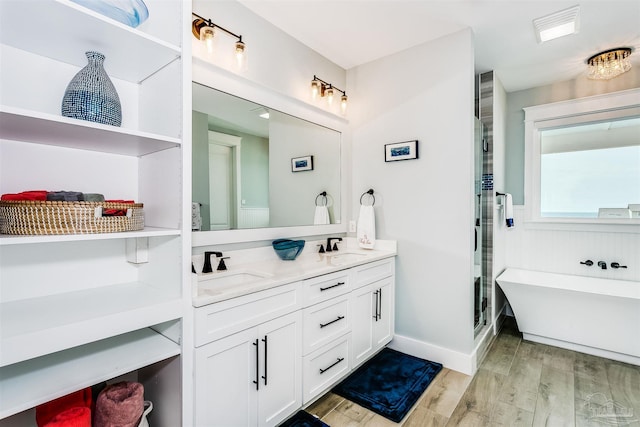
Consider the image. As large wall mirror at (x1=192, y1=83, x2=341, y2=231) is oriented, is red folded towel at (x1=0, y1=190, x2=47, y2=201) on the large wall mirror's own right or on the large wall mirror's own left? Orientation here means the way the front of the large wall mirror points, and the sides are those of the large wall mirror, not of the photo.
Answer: on the large wall mirror's own right

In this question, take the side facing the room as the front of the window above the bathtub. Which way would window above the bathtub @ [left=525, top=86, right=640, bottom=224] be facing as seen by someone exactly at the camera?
facing the viewer and to the left of the viewer

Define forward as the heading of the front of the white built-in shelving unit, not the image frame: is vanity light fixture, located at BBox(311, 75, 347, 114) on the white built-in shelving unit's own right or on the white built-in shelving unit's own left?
on the white built-in shelving unit's own left

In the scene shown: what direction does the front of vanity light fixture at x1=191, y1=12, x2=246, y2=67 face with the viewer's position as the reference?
facing the viewer and to the right of the viewer

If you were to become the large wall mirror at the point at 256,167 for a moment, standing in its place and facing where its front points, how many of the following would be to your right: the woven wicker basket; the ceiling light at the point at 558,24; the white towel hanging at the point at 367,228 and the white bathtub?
1
